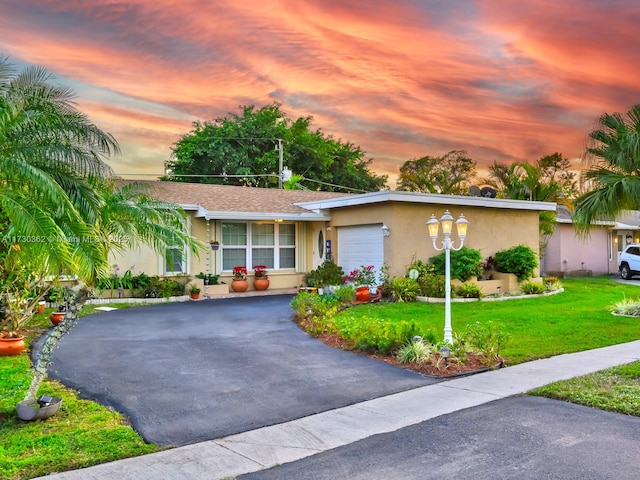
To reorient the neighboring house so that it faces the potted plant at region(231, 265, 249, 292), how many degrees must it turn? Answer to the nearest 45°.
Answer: approximately 90° to its right

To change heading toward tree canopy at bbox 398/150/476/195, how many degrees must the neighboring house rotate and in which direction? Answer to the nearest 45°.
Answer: approximately 180°

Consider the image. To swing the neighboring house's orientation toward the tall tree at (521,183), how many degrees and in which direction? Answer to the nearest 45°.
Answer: approximately 90° to its right

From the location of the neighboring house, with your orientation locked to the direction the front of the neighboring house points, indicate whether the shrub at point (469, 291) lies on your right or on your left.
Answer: on your right

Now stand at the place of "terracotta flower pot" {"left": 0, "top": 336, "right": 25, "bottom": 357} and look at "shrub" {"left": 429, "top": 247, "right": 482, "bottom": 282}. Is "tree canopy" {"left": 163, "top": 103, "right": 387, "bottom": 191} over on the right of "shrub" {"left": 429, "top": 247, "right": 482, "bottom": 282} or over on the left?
left

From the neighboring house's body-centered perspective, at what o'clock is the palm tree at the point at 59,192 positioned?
The palm tree is roughly at 2 o'clock from the neighboring house.

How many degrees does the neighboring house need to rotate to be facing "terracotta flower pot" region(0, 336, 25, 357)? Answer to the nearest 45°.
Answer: approximately 45° to its right

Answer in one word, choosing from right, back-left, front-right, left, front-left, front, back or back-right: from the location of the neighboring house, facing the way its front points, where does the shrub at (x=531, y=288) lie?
front-right

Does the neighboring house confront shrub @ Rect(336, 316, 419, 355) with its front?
no

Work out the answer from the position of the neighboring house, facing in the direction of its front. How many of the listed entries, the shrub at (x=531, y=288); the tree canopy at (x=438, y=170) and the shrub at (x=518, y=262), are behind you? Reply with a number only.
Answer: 1

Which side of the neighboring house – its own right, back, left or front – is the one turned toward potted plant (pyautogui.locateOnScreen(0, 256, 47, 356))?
right

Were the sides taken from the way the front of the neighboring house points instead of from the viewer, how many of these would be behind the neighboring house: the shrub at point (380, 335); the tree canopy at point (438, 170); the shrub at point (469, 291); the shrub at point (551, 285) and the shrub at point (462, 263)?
1

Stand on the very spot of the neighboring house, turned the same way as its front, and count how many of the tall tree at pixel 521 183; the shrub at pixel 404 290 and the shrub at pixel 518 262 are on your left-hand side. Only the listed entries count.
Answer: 0

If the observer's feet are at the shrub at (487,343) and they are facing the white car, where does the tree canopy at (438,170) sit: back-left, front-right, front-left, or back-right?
front-left

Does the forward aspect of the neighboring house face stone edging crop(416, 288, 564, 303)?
no

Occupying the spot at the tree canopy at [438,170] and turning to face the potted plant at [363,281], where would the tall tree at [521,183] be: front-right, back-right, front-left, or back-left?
front-left

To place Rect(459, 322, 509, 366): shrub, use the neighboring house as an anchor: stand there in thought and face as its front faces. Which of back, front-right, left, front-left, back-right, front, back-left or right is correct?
front-right

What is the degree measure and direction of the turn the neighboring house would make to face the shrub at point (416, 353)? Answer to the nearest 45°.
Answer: approximately 45° to its right

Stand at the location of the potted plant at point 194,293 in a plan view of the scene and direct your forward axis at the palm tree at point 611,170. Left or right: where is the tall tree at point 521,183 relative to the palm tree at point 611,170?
left

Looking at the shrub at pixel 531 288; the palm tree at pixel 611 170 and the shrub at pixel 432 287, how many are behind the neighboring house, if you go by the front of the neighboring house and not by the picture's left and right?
0

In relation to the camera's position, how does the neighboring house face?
facing the viewer and to the right of the viewer

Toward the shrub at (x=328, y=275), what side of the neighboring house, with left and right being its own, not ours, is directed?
right
